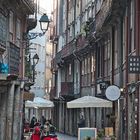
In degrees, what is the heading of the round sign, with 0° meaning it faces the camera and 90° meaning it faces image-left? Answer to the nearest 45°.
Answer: approximately 0°

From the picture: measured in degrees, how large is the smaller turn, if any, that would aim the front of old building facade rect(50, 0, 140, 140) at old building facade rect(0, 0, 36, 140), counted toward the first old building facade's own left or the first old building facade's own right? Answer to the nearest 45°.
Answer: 0° — it already faces it

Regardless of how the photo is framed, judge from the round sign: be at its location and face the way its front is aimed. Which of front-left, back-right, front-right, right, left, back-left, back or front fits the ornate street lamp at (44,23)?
back-right

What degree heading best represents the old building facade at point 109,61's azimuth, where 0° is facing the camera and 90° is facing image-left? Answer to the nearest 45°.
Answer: approximately 45°
